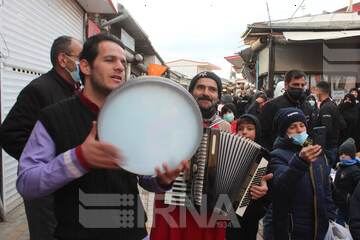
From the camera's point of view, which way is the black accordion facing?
toward the camera

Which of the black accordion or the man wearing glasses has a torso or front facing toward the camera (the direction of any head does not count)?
the black accordion

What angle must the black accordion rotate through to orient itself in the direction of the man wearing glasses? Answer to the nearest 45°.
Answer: approximately 90° to its right

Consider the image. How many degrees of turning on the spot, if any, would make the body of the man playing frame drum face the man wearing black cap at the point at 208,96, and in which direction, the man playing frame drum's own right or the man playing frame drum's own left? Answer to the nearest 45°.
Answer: approximately 90° to the man playing frame drum's own left

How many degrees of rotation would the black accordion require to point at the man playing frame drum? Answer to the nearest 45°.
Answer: approximately 45° to its right

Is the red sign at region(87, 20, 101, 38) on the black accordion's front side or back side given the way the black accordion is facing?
on the back side

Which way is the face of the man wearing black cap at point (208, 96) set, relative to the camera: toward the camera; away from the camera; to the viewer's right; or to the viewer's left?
toward the camera

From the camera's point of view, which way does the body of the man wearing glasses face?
to the viewer's right

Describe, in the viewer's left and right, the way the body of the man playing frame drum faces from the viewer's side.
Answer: facing the viewer and to the right of the viewer

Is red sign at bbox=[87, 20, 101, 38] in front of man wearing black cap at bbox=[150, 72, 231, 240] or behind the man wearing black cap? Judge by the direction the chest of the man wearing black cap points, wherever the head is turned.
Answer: behind

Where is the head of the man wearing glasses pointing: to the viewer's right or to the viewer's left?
to the viewer's right

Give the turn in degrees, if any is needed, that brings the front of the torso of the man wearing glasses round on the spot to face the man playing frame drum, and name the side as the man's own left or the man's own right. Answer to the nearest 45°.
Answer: approximately 90° to the man's own right

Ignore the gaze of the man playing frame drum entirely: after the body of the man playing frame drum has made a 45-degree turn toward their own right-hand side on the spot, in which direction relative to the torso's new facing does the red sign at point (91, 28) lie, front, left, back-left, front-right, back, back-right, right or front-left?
back

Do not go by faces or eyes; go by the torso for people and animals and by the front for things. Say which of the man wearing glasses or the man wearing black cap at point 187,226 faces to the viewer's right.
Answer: the man wearing glasses

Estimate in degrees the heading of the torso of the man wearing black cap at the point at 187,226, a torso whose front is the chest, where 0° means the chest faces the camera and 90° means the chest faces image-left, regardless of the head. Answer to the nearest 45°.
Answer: approximately 0°

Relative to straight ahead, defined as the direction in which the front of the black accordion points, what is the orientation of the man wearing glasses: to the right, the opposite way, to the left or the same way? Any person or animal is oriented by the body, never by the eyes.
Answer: to the left

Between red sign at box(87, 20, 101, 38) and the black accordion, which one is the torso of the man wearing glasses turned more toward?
the black accordion
